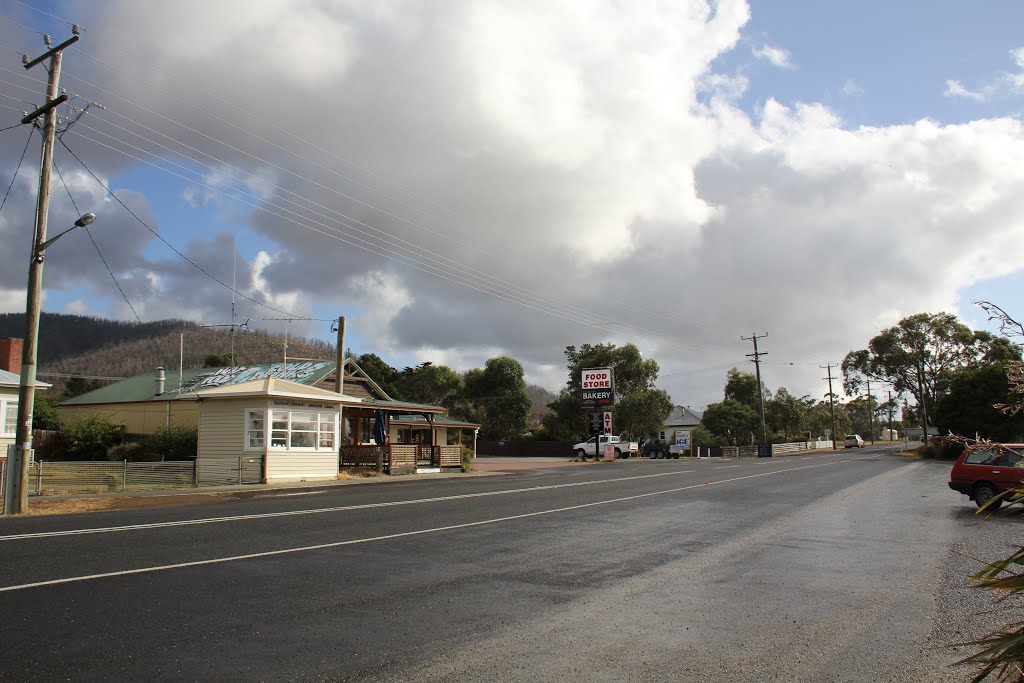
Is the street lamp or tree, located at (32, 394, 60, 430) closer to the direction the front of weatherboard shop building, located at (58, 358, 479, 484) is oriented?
the street lamp

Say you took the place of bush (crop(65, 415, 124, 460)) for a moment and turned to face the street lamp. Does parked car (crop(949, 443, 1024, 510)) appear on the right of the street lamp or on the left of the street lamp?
left

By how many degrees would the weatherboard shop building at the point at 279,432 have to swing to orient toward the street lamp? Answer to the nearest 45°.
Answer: approximately 90° to its right

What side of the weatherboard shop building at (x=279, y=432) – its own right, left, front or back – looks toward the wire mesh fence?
right

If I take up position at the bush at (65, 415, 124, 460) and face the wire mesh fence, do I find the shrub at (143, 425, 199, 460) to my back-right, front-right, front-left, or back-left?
front-left

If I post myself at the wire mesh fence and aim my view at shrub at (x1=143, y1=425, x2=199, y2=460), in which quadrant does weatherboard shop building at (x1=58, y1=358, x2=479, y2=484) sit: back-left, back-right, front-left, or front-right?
front-right

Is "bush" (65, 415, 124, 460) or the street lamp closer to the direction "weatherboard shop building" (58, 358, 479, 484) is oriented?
the street lamp

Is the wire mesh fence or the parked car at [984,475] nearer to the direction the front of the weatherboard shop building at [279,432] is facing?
the parked car

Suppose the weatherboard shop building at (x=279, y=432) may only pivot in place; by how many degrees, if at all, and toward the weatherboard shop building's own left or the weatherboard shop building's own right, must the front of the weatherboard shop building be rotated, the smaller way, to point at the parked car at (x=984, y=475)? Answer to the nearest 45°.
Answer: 0° — it already faces it

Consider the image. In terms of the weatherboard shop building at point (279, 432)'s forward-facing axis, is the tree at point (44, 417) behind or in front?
behind
